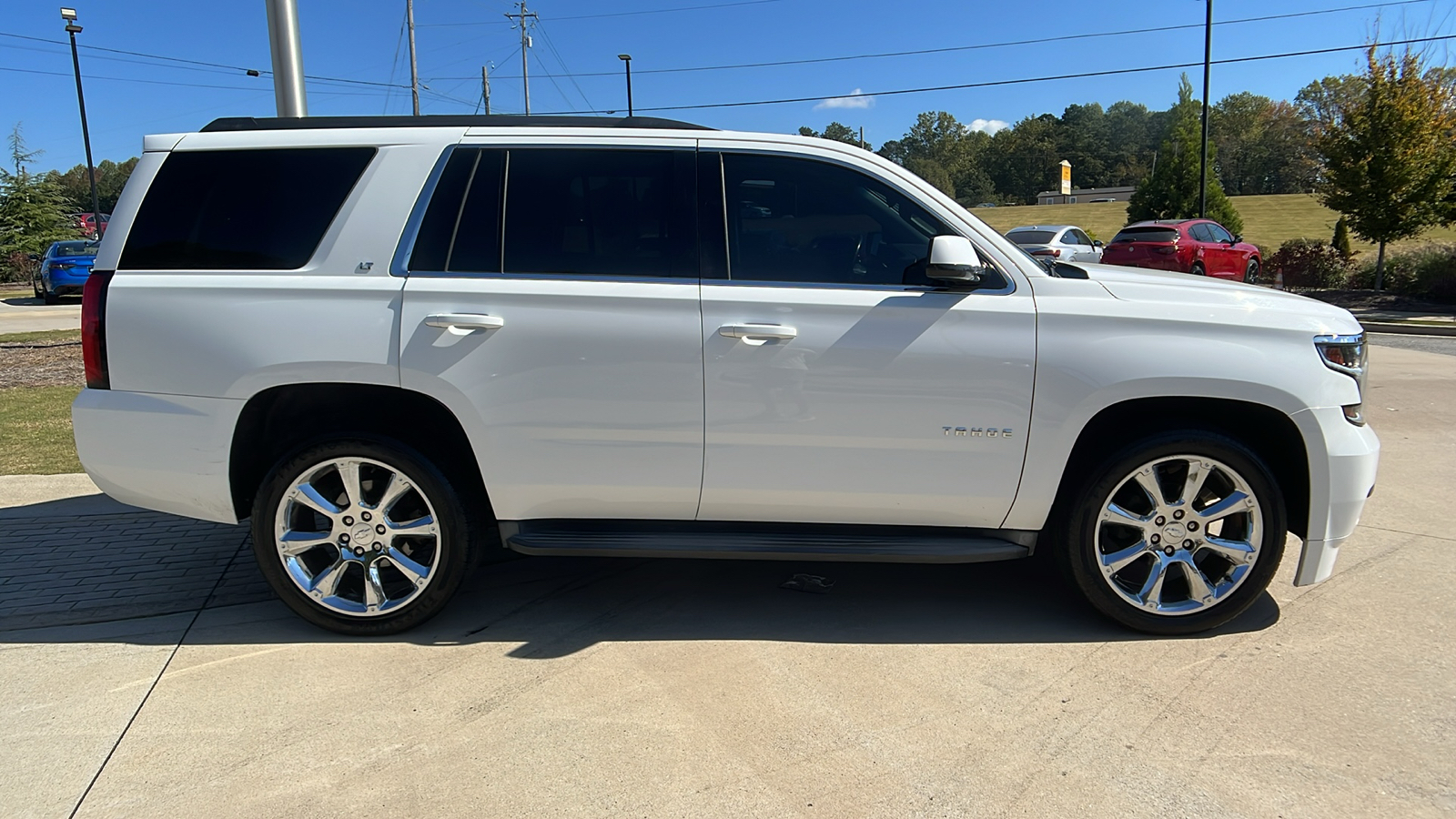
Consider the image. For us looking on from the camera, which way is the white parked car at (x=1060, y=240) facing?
facing away from the viewer and to the right of the viewer

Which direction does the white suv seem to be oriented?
to the viewer's right

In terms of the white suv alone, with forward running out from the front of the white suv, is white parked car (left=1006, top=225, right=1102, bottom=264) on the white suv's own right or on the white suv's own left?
on the white suv's own left

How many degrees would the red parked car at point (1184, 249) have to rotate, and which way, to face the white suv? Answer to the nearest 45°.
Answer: approximately 135° to its right

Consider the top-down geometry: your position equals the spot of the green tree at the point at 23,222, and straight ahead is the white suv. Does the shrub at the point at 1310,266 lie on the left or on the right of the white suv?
left

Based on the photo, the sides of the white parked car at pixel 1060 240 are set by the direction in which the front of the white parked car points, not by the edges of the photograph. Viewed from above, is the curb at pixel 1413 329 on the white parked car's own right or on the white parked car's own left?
on the white parked car's own right

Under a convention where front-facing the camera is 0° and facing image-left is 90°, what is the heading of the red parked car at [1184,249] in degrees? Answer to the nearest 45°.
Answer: approximately 225°

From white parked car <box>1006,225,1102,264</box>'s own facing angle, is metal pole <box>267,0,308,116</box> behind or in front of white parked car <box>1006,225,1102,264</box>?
behind

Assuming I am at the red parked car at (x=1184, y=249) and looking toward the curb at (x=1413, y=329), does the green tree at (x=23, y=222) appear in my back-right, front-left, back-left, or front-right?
back-right

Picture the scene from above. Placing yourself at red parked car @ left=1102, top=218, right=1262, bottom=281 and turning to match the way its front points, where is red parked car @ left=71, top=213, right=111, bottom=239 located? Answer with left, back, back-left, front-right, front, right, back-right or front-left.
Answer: back-left

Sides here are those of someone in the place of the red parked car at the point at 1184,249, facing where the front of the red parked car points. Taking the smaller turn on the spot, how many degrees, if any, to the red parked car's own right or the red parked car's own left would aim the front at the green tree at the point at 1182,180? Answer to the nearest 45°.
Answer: approximately 45° to the red parked car's own left

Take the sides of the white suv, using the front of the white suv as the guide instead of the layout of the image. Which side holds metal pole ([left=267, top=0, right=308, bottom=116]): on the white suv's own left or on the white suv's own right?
on the white suv's own left
